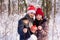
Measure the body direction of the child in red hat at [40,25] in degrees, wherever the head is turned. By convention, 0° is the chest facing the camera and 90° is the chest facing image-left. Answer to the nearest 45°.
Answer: approximately 45°
